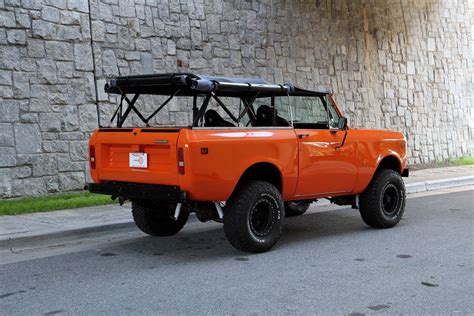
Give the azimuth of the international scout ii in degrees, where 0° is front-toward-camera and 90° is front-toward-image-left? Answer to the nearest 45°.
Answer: approximately 225°
